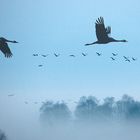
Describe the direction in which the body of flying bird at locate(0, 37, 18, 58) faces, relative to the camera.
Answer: to the viewer's right

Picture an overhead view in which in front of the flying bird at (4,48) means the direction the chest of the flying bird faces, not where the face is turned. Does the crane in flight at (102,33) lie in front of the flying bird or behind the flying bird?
in front
